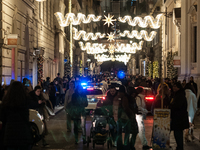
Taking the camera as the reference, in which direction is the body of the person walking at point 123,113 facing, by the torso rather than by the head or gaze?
away from the camera

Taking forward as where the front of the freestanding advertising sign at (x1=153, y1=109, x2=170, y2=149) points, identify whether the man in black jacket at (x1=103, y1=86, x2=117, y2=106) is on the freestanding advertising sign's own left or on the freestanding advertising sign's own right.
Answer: on the freestanding advertising sign's own right

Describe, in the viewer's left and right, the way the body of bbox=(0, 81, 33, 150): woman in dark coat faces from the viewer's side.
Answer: facing away from the viewer

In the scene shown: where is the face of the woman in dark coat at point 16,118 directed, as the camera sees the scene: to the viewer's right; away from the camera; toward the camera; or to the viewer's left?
away from the camera
